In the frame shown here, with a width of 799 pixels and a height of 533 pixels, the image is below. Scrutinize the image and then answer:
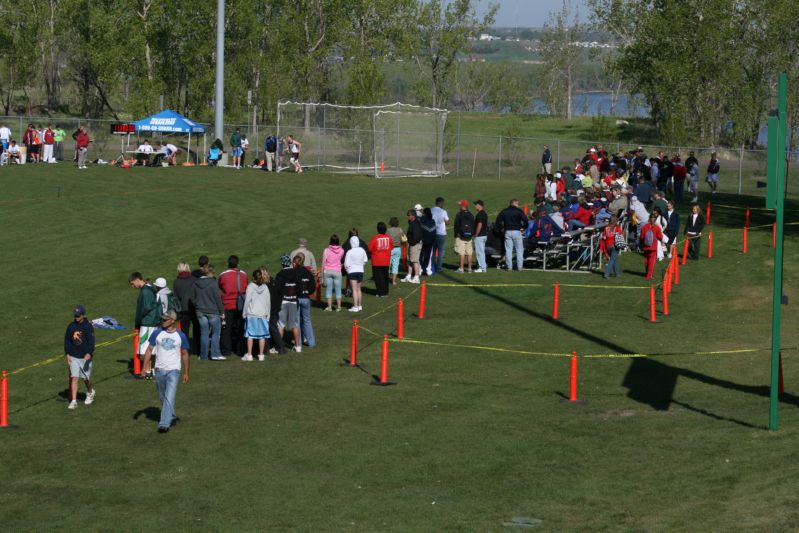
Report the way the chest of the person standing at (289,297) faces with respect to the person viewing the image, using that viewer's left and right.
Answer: facing away from the viewer

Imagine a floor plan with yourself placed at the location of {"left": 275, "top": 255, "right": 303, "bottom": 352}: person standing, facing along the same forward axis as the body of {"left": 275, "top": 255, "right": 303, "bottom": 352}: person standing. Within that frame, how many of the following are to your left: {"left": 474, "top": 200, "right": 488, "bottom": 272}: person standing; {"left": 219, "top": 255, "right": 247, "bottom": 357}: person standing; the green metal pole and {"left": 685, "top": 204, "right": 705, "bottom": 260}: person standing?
1

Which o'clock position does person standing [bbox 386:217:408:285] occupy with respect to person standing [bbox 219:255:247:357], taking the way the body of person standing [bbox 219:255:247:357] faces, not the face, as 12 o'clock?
person standing [bbox 386:217:408:285] is roughly at 1 o'clock from person standing [bbox 219:255:247:357].

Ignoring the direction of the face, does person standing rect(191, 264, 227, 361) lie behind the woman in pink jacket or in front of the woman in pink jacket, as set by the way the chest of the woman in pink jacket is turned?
behind

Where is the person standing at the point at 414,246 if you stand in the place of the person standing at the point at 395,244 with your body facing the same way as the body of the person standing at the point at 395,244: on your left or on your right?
on your right

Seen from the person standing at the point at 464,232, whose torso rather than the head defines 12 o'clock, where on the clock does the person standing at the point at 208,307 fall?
the person standing at the point at 208,307 is roughly at 7 o'clock from the person standing at the point at 464,232.

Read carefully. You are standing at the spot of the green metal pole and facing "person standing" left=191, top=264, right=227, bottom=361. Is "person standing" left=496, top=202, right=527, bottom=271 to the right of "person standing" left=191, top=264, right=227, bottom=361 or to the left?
right

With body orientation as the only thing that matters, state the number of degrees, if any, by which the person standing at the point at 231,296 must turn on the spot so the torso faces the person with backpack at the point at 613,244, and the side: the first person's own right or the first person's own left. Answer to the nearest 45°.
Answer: approximately 45° to the first person's own right

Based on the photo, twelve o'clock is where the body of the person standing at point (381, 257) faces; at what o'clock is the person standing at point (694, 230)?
the person standing at point (694, 230) is roughly at 2 o'clock from the person standing at point (381, 257).

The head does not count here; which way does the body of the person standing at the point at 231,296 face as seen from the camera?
away from the camera
